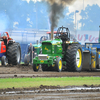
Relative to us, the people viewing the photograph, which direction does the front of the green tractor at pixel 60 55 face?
facing the viewer and to the left of the viewer
